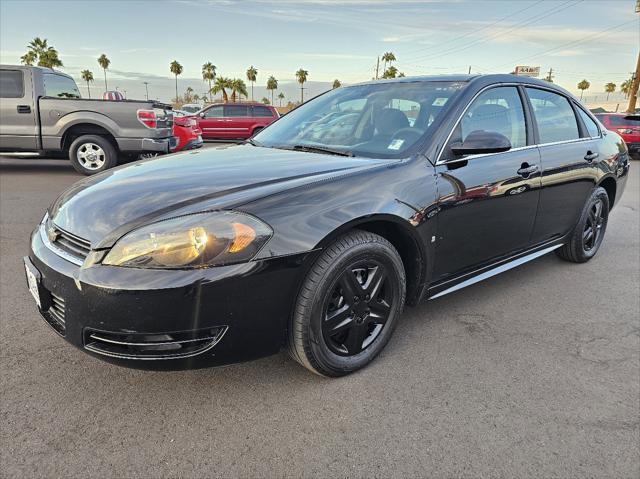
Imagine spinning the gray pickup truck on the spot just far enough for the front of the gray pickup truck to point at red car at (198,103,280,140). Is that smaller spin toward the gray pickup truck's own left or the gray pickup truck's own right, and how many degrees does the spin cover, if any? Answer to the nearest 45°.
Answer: approximately 135° to the gray pickup truck's own right

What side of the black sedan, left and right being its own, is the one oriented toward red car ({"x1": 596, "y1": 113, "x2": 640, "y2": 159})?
back

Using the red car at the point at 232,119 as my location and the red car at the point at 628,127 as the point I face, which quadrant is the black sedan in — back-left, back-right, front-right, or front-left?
front-right

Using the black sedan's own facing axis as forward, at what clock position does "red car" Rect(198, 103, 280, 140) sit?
The red car is roughly at 4 o'clock from the black sedan.

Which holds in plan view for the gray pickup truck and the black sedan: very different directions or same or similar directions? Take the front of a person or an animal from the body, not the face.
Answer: same or similar directions

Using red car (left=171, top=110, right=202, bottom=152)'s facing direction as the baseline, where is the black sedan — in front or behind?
behind

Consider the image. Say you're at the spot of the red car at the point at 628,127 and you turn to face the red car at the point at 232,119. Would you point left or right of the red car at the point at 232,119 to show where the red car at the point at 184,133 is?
left

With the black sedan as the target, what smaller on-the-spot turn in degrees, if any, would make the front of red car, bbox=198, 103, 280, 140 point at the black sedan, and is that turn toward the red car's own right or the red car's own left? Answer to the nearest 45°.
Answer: approximately 90° to the red car's own left

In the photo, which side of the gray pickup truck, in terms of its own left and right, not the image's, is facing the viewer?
left

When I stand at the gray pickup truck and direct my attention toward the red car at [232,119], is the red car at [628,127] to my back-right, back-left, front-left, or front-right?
front-right

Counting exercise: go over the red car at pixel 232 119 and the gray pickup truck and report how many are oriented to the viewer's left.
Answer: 2

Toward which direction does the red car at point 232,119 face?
to the viewer's left

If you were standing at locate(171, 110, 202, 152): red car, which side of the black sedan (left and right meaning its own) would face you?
right

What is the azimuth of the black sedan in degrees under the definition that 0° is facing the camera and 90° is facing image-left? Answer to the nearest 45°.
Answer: approximately 45°

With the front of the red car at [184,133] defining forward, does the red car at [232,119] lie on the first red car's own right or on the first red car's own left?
on the first red car's own right
